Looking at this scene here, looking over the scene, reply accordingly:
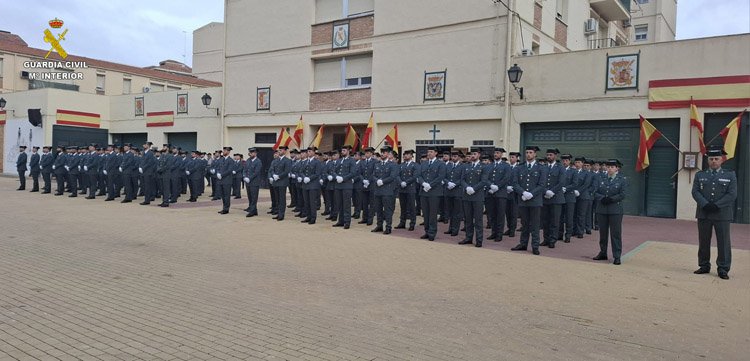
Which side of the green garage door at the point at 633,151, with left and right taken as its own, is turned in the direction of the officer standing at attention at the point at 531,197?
front

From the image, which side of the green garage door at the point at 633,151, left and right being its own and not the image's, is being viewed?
front

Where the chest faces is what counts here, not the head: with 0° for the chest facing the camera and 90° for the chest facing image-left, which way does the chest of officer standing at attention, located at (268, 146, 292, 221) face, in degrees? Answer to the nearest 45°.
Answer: approximately 45°

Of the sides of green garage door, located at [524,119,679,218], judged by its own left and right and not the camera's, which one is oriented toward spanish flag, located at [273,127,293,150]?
right

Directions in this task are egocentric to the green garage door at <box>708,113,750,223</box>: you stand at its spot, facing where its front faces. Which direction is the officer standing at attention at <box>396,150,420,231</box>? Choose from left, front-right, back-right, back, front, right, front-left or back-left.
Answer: front-right

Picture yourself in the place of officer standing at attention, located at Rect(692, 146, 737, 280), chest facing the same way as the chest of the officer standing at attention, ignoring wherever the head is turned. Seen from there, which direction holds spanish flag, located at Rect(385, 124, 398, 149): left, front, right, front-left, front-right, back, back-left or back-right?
back-right

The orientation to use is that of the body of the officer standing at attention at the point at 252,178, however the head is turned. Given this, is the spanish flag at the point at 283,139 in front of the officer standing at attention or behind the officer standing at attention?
behind

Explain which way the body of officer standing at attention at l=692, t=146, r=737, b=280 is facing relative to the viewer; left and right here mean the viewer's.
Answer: facing the viewer

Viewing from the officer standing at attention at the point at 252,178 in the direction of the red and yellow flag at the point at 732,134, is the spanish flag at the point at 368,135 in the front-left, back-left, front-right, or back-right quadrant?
front-left

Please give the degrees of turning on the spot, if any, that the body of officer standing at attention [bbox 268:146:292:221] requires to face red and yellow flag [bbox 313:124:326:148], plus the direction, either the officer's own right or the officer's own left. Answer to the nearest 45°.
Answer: approximately 135° to the officer's own right

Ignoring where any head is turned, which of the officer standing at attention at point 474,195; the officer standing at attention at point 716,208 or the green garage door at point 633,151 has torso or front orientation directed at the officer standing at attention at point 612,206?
the green garage door

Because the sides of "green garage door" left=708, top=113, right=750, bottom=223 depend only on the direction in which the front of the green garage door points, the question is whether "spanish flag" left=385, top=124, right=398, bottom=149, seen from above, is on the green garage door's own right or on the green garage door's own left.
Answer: on the green garage door's own right

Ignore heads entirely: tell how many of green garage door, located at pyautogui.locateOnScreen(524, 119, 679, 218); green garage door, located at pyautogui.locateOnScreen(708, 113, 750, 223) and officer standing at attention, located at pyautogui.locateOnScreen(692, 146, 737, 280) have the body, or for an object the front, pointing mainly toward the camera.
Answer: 3

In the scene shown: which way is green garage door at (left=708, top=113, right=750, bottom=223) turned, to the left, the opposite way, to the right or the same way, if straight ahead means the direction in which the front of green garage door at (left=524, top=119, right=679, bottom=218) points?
the same way

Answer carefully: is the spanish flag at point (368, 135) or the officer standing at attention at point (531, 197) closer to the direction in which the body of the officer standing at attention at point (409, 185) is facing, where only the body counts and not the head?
the officer standing at attention

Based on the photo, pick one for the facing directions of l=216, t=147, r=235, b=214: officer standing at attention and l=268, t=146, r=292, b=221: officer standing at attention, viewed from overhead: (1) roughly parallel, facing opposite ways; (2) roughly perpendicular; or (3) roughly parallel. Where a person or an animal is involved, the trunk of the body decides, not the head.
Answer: roughly parallel

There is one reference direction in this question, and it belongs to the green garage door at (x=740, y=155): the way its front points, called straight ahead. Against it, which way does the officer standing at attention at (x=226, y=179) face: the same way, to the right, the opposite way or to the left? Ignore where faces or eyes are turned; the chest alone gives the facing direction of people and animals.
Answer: the same way

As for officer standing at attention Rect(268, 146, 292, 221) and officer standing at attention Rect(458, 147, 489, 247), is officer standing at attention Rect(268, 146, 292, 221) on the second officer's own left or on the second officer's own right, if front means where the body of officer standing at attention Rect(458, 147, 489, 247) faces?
on the second officer's own right

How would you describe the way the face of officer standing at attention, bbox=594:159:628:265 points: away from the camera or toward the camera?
toward the camera

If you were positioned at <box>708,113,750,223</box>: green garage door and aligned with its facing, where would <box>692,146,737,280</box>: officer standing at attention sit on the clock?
The officer standing at attention is roughly at 12 o'clock from the green garage door.

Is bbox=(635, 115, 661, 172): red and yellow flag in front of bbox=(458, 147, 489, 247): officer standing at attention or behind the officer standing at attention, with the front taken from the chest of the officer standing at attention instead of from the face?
behind

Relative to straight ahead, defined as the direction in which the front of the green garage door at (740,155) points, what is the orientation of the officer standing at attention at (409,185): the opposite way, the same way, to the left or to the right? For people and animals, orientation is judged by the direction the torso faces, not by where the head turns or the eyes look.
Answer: the same way
